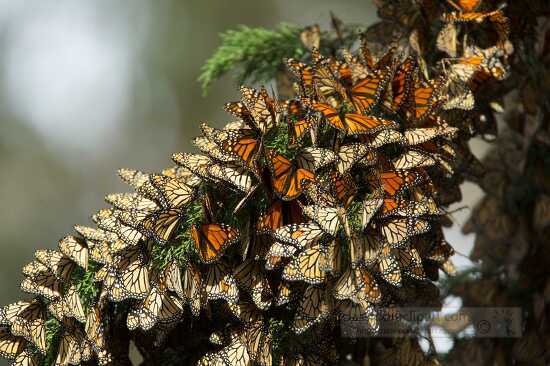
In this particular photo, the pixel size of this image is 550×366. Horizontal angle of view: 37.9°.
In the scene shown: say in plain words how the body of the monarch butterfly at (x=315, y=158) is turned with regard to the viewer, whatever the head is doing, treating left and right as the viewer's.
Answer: facing to the left of the viewer

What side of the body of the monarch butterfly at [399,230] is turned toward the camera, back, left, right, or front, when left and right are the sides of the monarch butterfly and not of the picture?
left

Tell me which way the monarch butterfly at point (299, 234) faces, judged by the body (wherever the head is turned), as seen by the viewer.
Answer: to the viewer's right
